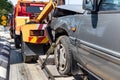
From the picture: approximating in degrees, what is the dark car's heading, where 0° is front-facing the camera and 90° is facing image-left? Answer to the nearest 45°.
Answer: approximately 135°
